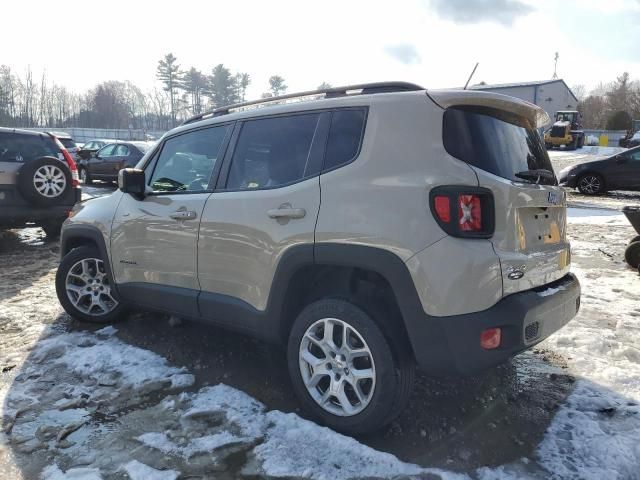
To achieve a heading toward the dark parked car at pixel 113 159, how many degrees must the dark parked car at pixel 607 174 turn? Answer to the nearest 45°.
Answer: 0° — it already faces it

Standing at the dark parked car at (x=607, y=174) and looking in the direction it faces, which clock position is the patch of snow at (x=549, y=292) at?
The patch of snow is roughly at 9 o'clock from the dark parked car.

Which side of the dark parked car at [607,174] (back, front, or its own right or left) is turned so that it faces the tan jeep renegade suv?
left

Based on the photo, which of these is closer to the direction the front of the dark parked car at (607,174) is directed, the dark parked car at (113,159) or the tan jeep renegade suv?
the dark parked car

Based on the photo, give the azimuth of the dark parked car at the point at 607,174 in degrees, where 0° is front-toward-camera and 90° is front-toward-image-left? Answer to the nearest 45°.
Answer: approximately 90°

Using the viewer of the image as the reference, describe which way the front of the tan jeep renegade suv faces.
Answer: facing away from the viewer and to the left of the viewer
